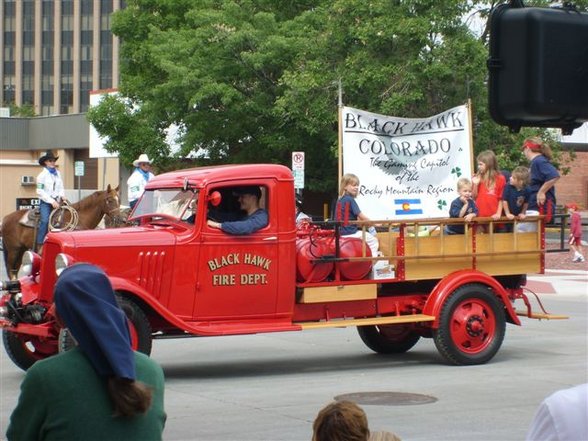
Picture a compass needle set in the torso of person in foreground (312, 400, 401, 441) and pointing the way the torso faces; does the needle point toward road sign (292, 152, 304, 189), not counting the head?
yes

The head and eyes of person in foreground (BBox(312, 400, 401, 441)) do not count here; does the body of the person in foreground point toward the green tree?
yes

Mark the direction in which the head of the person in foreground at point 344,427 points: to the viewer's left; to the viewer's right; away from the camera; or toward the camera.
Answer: away from the camera

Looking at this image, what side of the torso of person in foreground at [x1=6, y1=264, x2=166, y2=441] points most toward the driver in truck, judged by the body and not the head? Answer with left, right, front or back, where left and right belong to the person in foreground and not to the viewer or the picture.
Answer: front

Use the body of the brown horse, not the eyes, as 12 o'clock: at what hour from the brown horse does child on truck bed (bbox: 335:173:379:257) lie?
The child on truck bed is roughly at 2 o'clock from the brown horse.

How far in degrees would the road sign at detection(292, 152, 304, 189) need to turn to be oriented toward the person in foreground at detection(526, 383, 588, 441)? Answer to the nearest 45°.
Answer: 0° — it already faces them

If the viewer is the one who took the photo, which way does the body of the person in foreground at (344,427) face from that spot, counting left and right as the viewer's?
facing away from the viewer

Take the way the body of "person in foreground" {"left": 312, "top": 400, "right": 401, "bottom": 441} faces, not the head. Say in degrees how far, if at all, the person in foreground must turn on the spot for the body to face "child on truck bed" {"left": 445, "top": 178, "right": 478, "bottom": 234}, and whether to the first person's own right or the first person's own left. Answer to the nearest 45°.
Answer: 0° — they already face them

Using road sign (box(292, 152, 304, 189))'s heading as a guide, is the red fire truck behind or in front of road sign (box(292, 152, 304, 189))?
in front

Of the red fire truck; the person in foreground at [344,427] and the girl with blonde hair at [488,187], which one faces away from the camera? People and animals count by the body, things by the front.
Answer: the person in foreground

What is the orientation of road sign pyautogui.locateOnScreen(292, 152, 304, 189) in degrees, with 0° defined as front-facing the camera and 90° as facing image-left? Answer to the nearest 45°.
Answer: approximately 0°

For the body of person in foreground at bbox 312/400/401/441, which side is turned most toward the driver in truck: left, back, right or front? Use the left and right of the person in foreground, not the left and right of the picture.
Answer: front

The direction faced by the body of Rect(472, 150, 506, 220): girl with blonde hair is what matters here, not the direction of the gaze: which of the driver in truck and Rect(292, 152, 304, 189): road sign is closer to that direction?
the driver in truck

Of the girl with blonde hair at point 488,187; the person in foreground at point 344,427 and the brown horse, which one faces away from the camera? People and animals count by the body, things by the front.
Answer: the person in foreground

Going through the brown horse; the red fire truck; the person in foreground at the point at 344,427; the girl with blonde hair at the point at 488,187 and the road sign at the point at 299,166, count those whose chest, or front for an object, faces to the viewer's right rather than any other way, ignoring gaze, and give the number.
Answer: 1

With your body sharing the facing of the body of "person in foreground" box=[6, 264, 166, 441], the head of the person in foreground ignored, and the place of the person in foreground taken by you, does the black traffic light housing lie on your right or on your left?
on your right

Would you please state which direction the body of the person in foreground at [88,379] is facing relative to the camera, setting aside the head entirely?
away from the camera

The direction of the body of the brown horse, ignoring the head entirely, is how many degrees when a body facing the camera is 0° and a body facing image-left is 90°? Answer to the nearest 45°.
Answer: approximately 270°

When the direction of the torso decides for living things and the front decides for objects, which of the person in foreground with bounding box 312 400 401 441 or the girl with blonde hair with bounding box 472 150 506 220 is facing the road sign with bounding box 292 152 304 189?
the person in foreground
